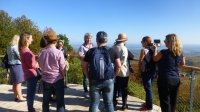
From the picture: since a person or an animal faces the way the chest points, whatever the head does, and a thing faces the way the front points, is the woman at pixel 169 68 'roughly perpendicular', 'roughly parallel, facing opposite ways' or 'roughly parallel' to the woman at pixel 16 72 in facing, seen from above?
roughly perpendicular

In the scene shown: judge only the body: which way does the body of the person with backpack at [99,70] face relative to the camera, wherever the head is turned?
away from the camera

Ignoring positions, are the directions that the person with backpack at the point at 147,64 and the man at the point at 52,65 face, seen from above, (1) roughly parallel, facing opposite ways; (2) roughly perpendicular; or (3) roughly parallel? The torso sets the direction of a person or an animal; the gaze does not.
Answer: roughly perpendicular

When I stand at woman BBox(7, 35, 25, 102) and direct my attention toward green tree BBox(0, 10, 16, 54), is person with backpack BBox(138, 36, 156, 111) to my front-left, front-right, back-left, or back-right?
back-right

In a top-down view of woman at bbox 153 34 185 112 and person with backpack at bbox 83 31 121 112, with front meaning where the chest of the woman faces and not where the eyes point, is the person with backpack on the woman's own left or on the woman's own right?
on the woman's own left

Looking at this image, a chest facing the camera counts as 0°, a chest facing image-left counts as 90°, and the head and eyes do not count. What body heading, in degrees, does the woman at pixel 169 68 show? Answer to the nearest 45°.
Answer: approximately 135°

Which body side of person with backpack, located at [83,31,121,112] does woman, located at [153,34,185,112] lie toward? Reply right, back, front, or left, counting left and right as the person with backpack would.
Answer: right

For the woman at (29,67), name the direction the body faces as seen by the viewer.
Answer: to the viewer's right

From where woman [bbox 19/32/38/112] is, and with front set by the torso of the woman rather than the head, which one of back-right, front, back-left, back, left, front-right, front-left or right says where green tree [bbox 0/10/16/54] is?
left
